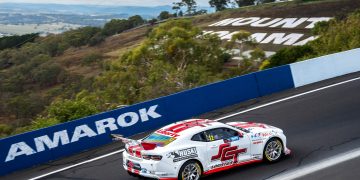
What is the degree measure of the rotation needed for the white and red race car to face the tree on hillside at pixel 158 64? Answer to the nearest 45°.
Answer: approximately 45° to its left

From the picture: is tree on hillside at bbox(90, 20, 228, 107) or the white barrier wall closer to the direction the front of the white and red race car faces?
the white barrier wall

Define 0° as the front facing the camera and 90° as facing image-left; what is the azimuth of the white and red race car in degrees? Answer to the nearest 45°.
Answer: approximately 225°

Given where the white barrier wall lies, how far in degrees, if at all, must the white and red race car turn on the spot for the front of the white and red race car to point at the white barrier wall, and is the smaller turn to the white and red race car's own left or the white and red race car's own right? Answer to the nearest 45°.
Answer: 0° — it already faces it

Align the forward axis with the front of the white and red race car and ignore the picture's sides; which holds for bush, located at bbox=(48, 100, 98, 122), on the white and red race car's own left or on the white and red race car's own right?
on the white and red race car's own left
